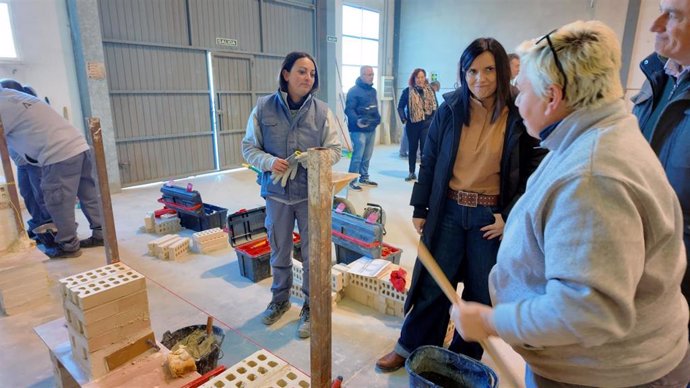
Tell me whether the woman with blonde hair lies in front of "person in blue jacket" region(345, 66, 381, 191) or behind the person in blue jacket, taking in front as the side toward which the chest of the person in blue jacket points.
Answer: in front

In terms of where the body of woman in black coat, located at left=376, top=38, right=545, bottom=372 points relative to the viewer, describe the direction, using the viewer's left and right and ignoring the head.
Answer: facing the viewer

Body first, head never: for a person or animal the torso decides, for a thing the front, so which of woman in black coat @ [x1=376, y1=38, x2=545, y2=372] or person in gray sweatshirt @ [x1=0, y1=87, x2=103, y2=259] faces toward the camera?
the woman in black coat

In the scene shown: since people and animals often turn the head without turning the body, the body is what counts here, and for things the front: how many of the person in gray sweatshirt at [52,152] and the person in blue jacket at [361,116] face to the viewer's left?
1

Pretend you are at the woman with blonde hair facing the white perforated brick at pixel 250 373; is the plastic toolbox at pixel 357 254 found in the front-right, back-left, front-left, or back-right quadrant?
front-right

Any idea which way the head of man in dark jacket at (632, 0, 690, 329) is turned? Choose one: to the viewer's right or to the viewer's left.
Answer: to the viewer's left

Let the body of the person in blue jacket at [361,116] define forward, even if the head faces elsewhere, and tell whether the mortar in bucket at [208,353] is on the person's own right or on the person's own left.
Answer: on the person's own right

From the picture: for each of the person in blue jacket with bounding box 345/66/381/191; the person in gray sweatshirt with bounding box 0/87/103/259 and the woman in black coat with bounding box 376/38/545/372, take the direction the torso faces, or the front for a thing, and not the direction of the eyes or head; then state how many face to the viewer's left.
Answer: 1

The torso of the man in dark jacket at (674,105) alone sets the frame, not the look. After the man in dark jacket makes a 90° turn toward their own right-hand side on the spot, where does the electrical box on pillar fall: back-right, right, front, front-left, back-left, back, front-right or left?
front

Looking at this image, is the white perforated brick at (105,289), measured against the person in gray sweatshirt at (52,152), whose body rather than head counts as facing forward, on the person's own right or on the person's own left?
on the person's own left

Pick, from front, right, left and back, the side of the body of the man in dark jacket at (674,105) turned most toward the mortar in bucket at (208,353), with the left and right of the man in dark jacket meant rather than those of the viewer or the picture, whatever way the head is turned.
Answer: front

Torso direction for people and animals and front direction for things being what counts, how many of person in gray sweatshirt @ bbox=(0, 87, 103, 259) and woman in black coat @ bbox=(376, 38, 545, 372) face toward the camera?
1

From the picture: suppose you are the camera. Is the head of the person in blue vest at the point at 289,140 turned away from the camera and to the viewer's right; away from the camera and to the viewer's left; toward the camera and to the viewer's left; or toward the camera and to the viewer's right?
toward the camera and to the viewer's right

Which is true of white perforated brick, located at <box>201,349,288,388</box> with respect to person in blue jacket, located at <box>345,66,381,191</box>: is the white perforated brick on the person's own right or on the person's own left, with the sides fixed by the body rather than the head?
on the person's own right

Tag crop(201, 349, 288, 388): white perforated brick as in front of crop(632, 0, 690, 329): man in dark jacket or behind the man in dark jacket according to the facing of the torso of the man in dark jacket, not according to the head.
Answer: in front

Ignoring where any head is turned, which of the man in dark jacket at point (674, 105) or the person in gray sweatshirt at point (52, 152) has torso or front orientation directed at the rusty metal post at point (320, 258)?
the man in dark jacket

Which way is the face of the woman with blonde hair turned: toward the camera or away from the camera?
away from the camera

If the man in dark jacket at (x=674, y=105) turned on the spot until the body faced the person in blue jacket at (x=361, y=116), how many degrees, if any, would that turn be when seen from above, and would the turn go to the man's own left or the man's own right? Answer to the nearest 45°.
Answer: approximately 90° to the man's own right

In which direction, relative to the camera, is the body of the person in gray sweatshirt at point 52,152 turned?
to the viewer's left

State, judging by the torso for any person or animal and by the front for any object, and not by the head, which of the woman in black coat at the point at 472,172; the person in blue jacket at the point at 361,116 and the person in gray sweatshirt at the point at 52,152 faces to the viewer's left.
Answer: the person in gray sweatshirt at the point at 52,152

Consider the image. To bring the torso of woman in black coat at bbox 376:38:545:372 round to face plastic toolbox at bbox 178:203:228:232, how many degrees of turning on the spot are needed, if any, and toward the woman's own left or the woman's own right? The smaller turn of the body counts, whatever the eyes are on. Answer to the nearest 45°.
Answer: approximately 135° to the woman's own right
